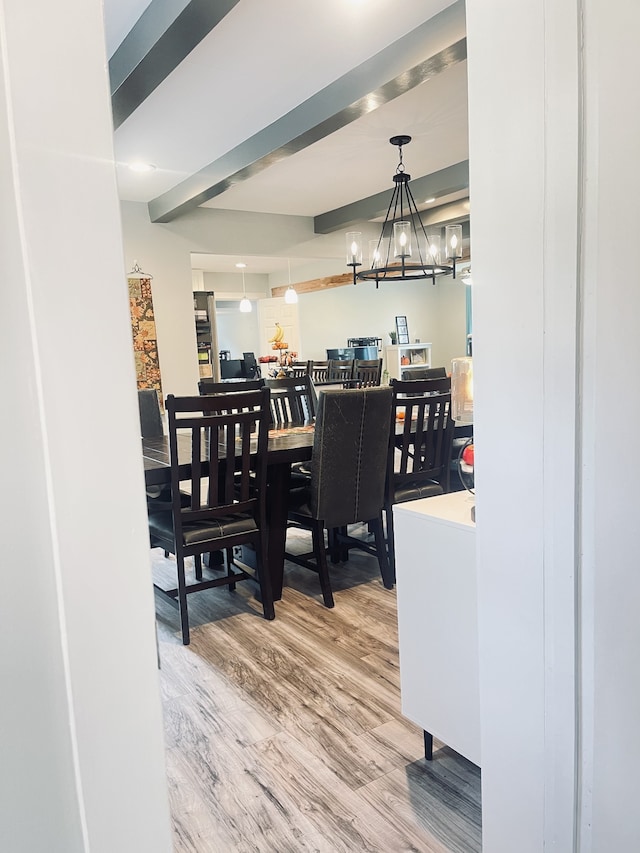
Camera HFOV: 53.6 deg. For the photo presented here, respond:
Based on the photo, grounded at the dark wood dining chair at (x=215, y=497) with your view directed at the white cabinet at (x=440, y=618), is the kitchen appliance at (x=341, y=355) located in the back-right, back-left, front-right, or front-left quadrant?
back-left

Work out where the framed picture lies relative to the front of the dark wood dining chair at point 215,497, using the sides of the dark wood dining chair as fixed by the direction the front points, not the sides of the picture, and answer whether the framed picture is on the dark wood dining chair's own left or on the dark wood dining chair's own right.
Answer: on the dark wood dining chair's own right

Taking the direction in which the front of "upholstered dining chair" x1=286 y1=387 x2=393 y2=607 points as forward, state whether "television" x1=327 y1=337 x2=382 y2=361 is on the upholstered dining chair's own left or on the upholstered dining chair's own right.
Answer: on the upholstered dining chair's own right

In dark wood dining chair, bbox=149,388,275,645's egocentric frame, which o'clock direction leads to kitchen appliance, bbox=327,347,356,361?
The kitchen appliance is roughly at 2 o'clock from the dark wood dining chair.

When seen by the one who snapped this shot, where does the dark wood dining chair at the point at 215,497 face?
facing away from the viewer and to the left of the viewer

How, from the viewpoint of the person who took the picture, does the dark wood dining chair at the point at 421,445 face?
facing away from the viewer and to the left of the viewer

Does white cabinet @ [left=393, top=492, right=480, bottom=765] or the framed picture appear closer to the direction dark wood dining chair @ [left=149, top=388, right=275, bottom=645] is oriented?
the framed picture

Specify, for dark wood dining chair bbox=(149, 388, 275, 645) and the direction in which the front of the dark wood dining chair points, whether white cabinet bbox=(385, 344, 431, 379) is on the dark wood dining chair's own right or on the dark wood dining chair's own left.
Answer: on the dark wood dining chair's own right

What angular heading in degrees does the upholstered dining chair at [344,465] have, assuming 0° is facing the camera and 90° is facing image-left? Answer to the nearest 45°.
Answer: approximately 135°
